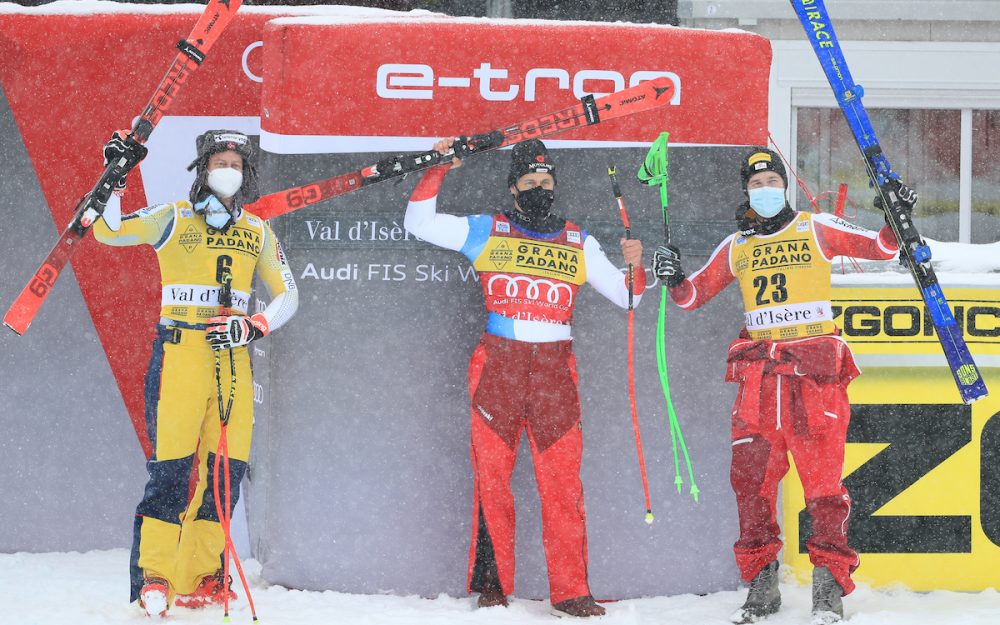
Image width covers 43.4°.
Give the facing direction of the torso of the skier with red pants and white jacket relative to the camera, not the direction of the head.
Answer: toward the camera
